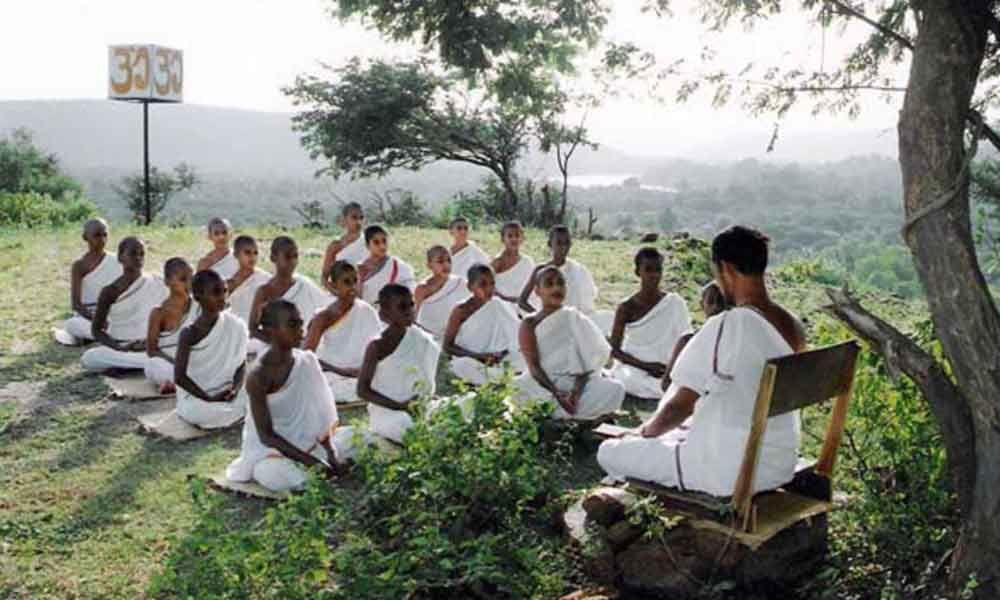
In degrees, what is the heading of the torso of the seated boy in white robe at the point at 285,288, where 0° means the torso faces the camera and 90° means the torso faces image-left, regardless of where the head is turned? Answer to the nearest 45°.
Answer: approximately 315°

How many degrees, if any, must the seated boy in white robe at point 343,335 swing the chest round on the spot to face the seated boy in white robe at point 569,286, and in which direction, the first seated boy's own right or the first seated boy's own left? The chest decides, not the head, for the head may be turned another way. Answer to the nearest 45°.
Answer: approximately 90° to the first seated boy's own left

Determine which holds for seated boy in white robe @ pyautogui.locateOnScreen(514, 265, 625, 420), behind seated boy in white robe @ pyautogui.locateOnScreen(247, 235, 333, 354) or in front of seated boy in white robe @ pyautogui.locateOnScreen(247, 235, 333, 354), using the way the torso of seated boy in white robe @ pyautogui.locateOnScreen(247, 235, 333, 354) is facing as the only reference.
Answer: in front

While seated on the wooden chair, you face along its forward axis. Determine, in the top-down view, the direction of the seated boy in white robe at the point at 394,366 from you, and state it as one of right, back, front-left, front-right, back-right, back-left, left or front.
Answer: front

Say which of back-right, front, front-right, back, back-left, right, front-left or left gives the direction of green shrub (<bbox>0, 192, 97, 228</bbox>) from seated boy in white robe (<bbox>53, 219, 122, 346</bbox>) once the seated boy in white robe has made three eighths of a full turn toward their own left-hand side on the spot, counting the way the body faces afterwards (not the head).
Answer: front

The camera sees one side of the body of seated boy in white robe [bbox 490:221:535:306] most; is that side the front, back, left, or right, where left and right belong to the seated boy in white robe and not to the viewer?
front

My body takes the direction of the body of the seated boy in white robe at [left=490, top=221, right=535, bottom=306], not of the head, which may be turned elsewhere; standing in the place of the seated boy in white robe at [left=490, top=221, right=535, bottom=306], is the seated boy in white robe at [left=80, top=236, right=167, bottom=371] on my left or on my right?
on my right

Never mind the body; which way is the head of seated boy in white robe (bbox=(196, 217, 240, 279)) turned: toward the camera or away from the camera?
toward the camera

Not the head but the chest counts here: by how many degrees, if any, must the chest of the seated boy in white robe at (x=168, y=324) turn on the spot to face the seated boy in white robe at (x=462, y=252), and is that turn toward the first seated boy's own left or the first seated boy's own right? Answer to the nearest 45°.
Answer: approximately 90° to the first seated boy's own left

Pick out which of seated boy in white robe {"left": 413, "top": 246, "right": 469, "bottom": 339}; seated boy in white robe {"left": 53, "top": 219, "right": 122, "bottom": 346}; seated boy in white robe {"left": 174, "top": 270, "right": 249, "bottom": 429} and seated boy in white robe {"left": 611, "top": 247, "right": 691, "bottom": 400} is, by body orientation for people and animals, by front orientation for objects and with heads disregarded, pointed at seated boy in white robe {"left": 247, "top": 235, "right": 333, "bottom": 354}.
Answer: seated boy in white robe {"left": 53, "top": 219, "right": 122, "bottom": 346}

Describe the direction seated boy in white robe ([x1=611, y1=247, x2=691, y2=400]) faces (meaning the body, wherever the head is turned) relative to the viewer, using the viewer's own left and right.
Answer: facing the viewer

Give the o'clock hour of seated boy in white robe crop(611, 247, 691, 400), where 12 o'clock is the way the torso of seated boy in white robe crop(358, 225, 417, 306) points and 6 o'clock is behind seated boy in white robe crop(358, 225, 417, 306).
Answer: seated boy in white robe crop(611, 247, 691, 400) is roughly at 12 o'clock from seated boy in white robe crop(358, 225, 417, 306).

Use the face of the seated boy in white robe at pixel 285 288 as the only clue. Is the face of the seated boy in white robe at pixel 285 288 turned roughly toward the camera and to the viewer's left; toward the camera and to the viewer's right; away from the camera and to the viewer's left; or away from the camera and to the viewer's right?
toward the camera and to the viewer's right

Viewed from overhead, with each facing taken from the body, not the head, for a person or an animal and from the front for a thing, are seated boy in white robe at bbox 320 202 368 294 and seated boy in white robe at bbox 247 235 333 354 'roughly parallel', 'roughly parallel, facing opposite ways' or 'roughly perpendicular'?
roughly parallel

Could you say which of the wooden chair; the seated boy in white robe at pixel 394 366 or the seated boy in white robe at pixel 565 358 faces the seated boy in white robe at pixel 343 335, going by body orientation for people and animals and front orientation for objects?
the wooden chair

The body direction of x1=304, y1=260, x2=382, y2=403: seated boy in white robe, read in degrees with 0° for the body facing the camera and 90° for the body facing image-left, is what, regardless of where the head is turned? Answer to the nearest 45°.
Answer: approximately 315°

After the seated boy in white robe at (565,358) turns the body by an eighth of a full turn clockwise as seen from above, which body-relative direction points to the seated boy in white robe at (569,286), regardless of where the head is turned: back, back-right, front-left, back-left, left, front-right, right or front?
back-right

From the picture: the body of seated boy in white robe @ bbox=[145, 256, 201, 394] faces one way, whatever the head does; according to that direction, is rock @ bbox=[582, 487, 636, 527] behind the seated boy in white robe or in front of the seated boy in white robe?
in front
